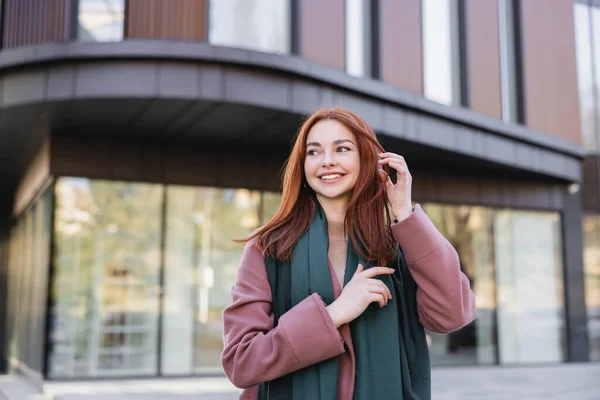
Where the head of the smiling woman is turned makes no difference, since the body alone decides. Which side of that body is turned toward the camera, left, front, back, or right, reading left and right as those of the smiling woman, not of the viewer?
front

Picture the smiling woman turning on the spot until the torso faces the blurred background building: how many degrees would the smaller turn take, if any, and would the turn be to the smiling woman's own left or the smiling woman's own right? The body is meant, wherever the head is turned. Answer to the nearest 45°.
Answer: approximately 180°
